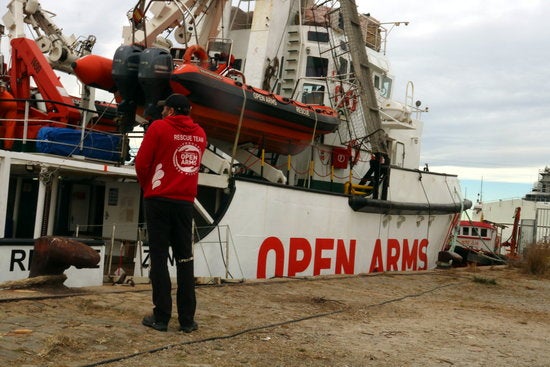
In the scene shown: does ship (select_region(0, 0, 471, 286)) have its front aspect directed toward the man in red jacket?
no

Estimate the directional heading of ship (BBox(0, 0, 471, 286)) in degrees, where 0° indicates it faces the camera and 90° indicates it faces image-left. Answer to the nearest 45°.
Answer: approximately 225°

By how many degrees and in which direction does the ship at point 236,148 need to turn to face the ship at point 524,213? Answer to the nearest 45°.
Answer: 0° — it already faces it

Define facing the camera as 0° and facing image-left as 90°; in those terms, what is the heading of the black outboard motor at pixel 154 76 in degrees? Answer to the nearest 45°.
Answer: approximately 225°

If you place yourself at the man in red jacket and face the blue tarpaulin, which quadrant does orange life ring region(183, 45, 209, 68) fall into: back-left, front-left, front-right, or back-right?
front-right

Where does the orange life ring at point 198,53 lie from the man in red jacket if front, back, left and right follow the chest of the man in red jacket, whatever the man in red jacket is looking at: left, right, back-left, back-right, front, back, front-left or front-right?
front-right

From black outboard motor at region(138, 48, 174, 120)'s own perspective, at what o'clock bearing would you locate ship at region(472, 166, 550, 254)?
The ship is roughly at 12 o'clock from the black outboard motor.

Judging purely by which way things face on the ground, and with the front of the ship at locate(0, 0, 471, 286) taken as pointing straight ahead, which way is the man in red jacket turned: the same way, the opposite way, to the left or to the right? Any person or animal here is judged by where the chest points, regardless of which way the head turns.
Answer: to the left

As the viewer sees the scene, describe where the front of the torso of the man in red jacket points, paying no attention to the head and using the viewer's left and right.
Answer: facing away from the viewer and to the left of the viewer

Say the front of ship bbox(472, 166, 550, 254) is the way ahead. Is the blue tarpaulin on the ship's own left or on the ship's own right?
on the ship's own left

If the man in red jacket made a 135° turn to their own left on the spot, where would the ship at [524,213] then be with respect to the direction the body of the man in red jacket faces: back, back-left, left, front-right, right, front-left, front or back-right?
back-left

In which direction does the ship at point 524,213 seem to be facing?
to the viewer's left
